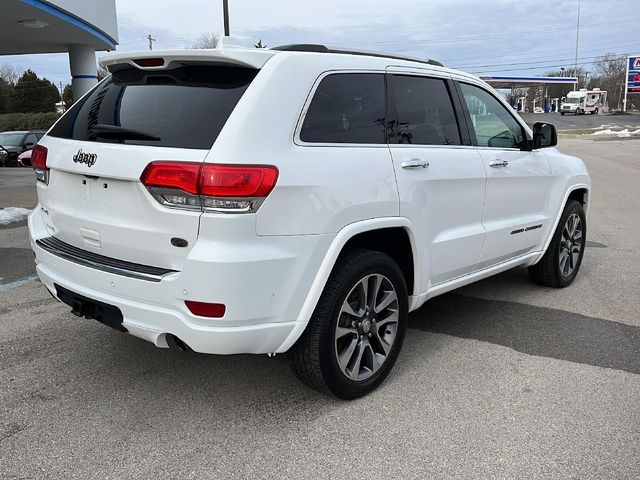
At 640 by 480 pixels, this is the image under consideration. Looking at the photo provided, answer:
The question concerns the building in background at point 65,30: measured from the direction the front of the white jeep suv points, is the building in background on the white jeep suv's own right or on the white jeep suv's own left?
on the white jeep suv's own left

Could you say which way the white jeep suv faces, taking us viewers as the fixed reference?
facing away from the viewer and to the right of the viewer
